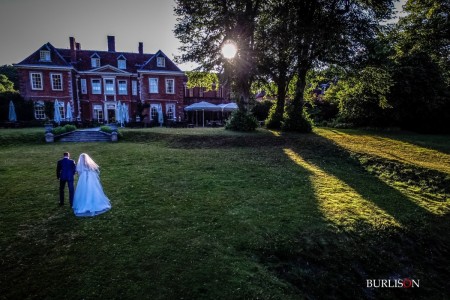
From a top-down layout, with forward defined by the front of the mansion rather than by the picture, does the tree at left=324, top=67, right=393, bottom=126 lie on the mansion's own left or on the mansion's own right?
on the mansion's own left

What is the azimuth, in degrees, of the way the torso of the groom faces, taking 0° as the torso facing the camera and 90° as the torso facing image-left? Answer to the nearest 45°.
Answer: approximately 180°

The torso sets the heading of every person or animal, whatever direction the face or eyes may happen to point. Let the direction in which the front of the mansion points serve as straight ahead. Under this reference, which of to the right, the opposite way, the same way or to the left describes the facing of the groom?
the opposite way

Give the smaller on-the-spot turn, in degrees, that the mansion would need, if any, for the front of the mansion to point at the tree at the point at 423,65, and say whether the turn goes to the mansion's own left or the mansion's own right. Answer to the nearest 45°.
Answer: approximately 45° to the mansion's own left

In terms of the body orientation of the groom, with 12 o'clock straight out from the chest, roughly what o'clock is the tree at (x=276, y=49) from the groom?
The tree is roughly at 2 o'clock from the groom.

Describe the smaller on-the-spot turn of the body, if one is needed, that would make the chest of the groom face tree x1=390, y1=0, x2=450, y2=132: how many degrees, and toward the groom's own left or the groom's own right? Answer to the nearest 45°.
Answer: approximately 90° to the groom's own right

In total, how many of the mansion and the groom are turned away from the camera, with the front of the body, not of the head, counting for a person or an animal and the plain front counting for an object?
1

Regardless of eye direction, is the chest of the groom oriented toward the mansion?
yes

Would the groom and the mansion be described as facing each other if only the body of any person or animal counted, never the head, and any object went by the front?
yes

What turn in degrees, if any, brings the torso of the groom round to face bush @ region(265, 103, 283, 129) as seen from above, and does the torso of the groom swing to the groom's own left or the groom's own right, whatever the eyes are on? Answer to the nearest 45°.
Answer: approximately 45° to the groom's own right
